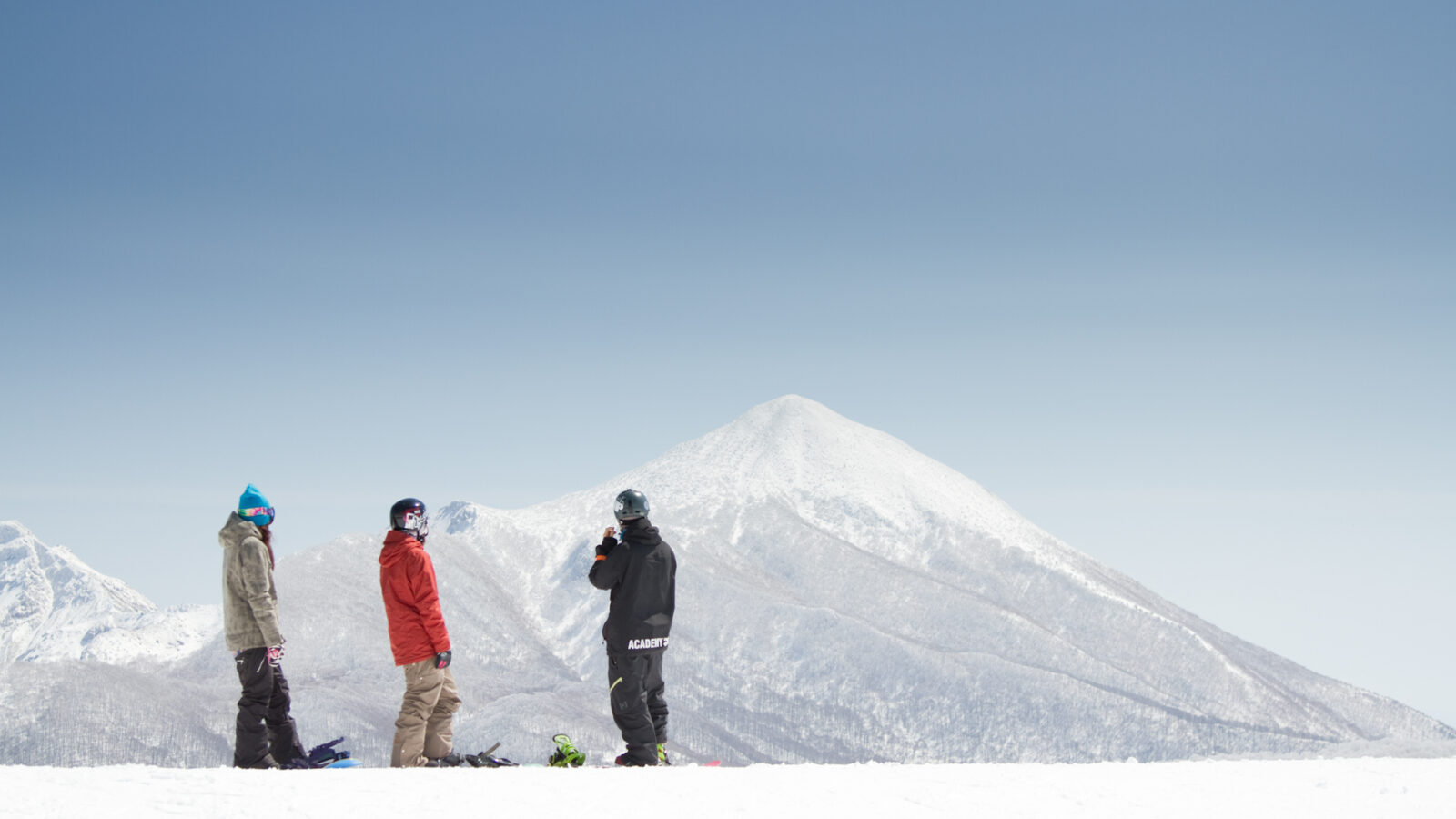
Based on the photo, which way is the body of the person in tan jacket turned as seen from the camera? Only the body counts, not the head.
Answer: to the viewer's right

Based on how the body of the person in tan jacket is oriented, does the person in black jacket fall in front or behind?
in front

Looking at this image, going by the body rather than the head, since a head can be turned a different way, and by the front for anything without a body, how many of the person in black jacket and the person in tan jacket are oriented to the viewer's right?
1

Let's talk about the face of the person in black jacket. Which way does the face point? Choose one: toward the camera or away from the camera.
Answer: away from the camera

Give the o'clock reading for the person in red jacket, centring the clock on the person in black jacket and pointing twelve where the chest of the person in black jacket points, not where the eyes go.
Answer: The person in red jacket is roughly at 10 o'clock from the person in black jacket.

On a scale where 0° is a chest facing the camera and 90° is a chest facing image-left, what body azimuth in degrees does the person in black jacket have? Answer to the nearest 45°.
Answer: approximately 135°

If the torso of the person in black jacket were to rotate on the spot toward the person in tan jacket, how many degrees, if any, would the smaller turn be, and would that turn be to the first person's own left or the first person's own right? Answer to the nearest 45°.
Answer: approximately 45° to the first person's own left
